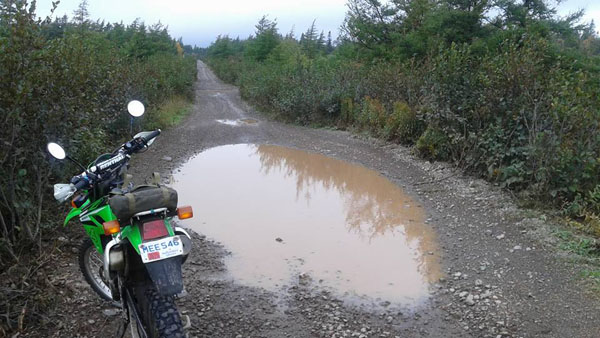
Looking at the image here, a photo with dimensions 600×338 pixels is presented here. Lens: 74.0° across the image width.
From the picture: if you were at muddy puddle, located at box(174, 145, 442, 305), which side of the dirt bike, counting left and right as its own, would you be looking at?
right

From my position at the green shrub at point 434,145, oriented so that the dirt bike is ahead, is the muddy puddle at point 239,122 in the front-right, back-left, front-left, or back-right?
back-right

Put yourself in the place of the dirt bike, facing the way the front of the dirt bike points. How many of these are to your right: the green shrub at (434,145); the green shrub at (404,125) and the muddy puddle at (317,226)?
3

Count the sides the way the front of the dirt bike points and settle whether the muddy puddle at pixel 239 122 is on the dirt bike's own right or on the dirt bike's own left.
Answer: on the dirt bike's own right

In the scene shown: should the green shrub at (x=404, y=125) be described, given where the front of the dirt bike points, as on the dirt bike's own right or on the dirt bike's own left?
on the dirt bike's own right

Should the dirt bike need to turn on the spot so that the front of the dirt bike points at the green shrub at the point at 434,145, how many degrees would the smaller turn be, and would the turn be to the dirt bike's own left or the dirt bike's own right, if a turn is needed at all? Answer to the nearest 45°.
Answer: approximately 90° to the dirt bike's own right

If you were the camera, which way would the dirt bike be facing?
facing away from the viewer and to the left of the viewer

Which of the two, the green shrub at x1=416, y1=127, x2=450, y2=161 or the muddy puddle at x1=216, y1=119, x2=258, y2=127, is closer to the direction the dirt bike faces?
the muddy puddle
